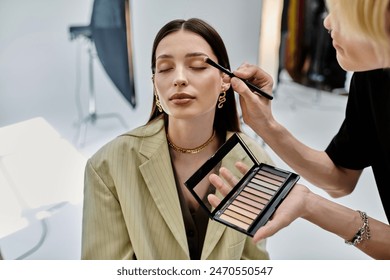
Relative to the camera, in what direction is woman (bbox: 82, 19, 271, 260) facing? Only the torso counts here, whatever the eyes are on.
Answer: toward the camera

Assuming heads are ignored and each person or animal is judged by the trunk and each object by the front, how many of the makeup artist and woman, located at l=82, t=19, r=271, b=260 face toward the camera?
1

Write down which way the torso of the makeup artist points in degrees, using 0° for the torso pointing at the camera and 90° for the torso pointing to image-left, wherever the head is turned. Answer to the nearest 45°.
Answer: approximately 90°

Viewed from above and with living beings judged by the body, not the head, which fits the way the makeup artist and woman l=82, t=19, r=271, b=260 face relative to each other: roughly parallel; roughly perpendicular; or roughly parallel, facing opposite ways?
roughly perpendicular

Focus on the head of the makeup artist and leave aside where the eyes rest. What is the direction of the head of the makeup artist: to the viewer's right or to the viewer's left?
to the viewer's left
